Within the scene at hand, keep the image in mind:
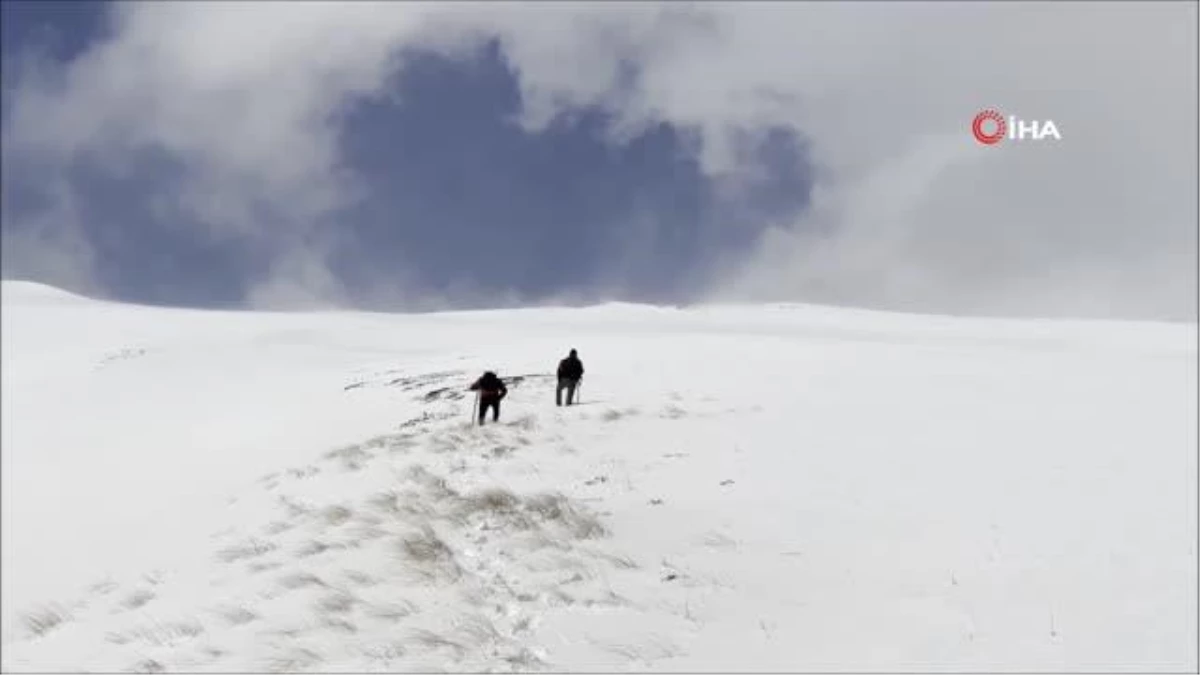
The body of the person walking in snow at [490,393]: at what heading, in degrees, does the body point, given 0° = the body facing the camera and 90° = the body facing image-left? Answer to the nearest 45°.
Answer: approximately 180°
